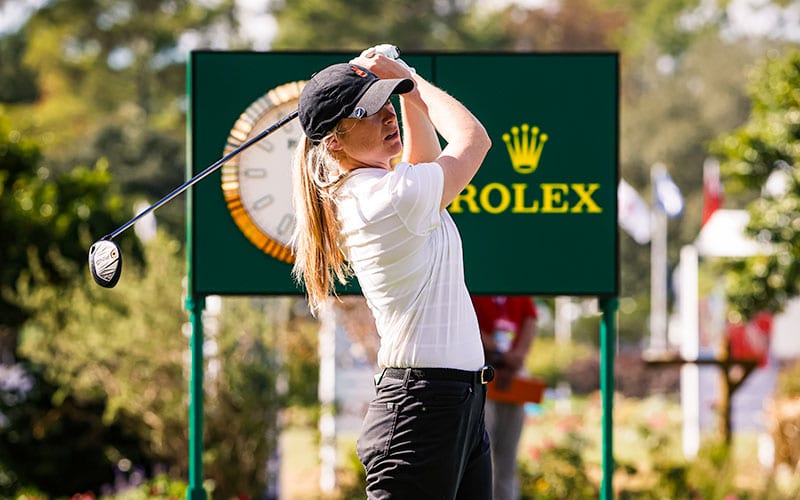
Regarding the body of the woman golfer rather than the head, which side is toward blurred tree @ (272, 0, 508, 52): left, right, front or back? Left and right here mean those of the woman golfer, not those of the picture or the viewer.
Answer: left

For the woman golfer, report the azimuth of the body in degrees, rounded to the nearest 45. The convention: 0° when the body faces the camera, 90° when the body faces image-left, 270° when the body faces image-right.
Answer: approximately 270°

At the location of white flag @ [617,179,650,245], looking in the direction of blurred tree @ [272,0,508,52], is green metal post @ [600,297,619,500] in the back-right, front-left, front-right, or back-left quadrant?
back-left

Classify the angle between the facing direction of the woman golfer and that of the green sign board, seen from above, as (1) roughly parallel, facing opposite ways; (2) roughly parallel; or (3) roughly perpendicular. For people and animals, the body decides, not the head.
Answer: roughly perpendicular

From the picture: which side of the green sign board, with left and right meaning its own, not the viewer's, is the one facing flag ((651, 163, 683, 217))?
back

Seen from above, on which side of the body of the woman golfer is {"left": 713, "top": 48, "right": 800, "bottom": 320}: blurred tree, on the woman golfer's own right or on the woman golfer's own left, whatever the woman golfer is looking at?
on the woman golfer's own left

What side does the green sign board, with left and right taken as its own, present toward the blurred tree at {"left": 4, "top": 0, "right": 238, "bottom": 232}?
back

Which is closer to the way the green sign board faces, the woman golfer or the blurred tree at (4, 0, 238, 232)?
the woman golfer

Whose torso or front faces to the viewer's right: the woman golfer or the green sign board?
the woman golfer

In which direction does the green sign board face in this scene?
toward the camera

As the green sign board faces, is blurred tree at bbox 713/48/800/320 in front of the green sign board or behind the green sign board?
behind

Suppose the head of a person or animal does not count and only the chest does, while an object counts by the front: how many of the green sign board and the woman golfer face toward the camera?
1

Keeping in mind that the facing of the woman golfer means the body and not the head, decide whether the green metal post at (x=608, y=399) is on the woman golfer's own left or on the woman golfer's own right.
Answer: on the woman golfer's own left
